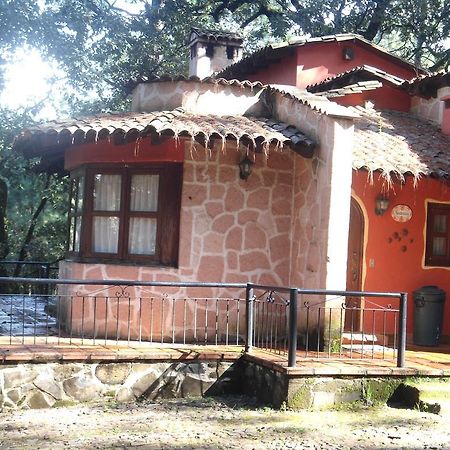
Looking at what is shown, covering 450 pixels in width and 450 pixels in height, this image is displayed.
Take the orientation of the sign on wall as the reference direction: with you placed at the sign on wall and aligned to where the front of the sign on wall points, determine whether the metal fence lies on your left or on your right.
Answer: on your right

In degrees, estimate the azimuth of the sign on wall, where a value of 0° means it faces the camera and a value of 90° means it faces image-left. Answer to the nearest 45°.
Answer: approximately 0°

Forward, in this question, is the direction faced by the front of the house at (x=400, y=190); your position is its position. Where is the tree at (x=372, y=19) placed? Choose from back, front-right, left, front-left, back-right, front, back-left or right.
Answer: back

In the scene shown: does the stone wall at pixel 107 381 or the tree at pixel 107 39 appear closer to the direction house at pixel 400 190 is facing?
the stone wall

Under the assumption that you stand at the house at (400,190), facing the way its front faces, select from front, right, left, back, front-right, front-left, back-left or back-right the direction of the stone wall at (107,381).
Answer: front-right

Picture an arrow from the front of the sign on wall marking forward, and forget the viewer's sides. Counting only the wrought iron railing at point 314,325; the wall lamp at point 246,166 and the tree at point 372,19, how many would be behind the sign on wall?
1
